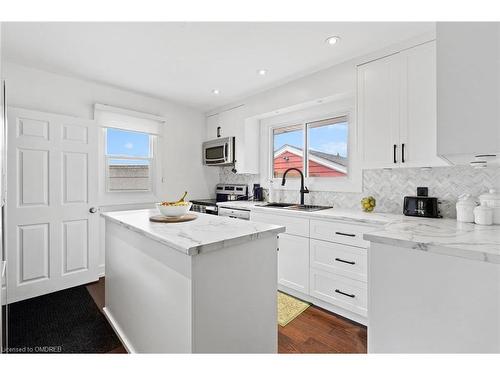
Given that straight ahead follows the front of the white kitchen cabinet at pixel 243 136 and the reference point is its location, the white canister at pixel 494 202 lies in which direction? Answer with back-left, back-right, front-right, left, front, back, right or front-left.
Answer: left

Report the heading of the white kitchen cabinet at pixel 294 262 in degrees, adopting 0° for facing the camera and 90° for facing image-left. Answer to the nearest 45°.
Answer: approximately 45°

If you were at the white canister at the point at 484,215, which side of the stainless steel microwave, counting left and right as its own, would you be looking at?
left

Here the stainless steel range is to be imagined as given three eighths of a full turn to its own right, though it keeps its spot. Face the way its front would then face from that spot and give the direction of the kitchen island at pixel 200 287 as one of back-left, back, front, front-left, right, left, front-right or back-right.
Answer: back

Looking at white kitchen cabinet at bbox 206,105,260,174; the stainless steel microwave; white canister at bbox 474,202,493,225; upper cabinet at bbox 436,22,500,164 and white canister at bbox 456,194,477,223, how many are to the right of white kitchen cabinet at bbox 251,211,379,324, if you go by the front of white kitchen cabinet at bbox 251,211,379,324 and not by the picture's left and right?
2

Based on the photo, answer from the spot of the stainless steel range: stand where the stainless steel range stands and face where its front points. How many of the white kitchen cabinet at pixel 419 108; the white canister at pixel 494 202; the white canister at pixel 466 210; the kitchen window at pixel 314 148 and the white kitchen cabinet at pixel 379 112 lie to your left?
5
